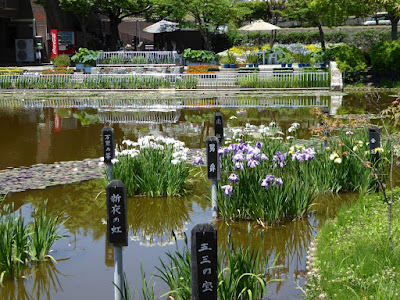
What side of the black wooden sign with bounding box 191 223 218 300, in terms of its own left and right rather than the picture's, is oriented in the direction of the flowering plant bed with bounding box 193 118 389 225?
back

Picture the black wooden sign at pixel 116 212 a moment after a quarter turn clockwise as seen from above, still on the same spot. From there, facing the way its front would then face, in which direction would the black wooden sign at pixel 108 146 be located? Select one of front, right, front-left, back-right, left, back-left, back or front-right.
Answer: right

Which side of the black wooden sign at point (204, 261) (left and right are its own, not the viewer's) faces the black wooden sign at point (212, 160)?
back

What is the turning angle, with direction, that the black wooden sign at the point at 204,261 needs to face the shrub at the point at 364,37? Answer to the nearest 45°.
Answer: approximately 180°

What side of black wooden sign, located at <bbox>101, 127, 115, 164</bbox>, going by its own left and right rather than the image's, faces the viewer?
front

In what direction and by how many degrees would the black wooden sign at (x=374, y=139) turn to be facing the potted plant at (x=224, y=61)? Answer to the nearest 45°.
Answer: approximately 180°

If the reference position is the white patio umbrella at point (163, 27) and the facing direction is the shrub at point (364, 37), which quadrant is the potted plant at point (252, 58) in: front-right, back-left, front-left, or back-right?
front-right

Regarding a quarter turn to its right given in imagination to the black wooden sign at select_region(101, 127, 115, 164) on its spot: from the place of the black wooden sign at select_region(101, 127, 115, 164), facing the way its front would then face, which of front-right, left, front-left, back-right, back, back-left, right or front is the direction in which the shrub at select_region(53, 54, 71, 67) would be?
right

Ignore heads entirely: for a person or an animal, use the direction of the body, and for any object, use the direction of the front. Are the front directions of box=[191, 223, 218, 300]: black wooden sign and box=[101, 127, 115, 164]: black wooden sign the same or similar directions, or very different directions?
same or similar directions

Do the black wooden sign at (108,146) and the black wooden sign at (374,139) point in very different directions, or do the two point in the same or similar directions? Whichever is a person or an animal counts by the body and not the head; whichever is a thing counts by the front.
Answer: same or similar directions

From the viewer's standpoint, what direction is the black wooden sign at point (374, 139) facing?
toward the camera

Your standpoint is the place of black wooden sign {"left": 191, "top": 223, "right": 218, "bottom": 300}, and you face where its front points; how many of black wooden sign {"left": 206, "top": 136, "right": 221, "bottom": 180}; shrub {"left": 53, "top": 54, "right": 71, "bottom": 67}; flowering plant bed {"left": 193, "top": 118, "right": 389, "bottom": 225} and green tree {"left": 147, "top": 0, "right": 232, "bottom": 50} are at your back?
4

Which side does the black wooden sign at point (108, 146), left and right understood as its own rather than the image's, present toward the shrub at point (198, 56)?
back

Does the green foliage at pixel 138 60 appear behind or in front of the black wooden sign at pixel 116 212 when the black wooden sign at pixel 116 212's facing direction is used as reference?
behind

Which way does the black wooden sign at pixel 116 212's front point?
toward the camera

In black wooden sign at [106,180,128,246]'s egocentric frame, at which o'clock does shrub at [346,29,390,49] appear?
The shrub is roughly at 7 o'clock from the black wooden sign.

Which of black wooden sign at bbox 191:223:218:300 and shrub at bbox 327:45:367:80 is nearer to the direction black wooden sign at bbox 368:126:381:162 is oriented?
the black wooden sign

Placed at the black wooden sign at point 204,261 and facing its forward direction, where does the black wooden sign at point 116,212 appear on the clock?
the black wooden sign at point 116,212 is roughly at 5 o'clock from the black wooden sign at point 204,261.
